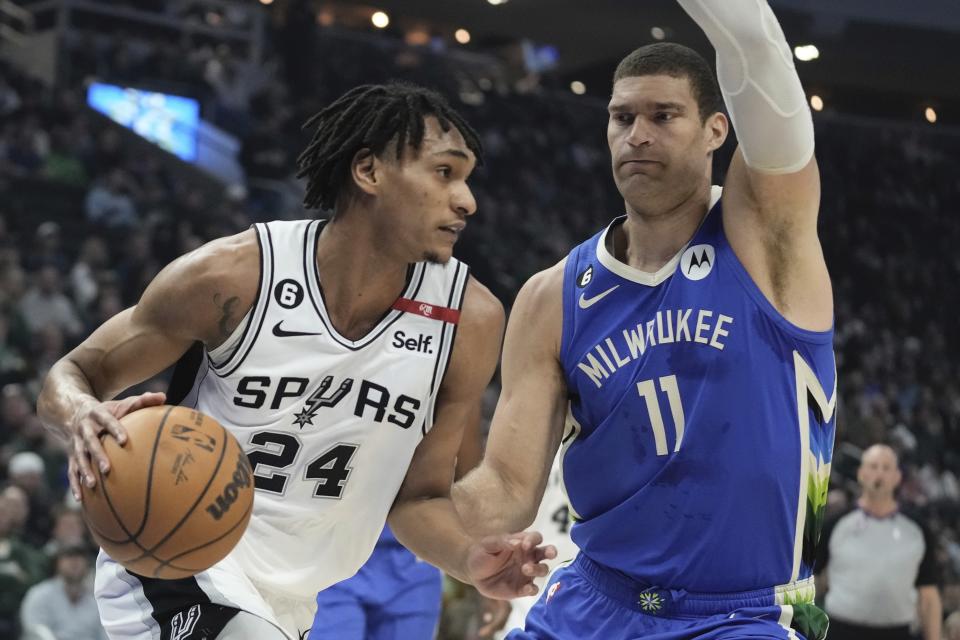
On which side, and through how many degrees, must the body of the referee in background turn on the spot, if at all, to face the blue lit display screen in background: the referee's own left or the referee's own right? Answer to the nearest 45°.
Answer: approximately 135° to the referee's own right

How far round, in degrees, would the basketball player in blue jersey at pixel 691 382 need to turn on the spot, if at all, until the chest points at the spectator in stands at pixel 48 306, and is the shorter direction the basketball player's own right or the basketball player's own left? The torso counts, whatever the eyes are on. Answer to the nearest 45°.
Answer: approximately 90° to the basketball player's own right

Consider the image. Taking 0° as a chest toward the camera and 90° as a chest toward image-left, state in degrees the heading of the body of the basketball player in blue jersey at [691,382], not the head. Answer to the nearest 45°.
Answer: approximately 45°

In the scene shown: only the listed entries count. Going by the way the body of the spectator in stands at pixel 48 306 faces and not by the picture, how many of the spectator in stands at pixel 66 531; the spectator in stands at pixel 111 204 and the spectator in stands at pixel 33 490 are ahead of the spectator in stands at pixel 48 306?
2

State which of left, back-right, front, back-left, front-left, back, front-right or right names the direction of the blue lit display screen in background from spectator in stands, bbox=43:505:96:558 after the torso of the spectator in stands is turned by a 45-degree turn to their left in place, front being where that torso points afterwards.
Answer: back-left

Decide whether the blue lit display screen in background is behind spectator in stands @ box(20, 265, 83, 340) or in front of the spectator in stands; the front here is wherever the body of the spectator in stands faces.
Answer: behind

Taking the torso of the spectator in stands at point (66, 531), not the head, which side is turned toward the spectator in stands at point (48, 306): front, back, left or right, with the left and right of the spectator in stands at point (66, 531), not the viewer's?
back

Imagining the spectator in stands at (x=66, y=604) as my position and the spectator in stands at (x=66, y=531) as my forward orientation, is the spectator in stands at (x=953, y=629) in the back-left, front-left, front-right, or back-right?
back-right

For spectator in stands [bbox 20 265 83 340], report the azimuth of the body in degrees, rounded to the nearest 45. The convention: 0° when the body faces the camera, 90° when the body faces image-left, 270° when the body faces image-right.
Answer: approximately 0°

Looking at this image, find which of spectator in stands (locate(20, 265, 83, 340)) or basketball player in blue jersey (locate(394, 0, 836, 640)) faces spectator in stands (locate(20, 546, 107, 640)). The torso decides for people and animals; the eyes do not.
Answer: spectator in stands (locate(20, 265, 83, 340))

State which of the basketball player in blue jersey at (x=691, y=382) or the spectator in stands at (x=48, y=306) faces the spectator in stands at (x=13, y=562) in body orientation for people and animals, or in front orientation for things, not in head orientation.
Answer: the spectator in stands at (x=48, y=306)
